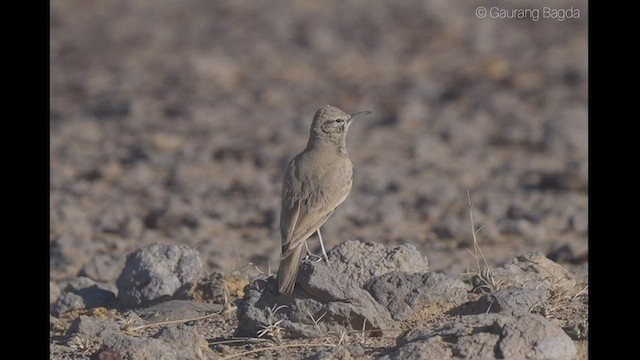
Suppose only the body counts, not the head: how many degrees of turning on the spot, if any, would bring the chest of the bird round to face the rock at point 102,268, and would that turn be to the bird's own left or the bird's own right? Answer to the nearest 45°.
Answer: approximately 90° to the bird's own left

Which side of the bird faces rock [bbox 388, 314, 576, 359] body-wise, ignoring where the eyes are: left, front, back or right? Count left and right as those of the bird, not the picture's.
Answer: right

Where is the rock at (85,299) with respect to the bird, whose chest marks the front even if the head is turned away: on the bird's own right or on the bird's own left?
on the bird's own left

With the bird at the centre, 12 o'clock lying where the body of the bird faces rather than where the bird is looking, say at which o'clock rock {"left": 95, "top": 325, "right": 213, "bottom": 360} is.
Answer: The rock is roughly at 6 o'clock from the bird.

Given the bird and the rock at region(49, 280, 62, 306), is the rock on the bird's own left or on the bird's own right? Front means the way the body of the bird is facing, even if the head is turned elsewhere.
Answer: on the bird's own left

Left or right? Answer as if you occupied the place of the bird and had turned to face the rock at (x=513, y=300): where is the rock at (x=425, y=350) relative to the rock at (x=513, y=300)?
right

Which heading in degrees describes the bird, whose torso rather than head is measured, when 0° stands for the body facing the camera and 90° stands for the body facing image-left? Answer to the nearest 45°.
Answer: approximately 225°
